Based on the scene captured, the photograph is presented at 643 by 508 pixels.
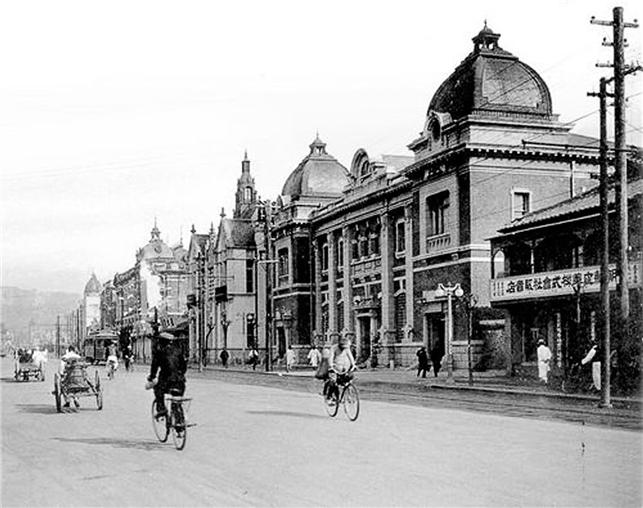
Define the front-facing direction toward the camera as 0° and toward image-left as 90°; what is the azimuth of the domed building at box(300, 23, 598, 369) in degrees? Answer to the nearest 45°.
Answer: approximately 45°

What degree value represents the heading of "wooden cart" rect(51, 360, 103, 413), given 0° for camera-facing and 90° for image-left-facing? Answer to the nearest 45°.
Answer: approximately 180°

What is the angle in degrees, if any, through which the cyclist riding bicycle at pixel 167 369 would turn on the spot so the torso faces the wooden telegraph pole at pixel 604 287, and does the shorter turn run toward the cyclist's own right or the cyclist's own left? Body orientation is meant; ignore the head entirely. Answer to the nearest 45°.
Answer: approximately 90° to the cyclist's own right

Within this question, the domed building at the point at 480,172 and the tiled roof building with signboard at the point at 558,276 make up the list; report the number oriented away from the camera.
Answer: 0

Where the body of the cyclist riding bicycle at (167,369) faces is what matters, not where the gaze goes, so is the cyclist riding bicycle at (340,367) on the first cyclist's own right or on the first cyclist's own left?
on the first cyclist's own right

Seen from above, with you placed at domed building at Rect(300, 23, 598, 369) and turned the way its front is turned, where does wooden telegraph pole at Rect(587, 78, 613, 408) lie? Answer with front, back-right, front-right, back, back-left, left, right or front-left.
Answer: front-left

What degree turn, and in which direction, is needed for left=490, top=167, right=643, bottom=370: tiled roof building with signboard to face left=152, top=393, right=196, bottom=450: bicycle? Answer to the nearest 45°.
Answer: approximately 45° to its left

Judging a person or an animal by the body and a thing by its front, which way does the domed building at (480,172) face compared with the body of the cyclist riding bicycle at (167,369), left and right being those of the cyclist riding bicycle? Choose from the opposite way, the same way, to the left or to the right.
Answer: to the left

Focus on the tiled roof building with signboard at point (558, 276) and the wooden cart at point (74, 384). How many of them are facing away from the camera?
1

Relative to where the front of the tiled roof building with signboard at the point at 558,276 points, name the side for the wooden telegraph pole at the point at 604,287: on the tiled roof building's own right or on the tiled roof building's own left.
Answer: on the tiled roof building's own left

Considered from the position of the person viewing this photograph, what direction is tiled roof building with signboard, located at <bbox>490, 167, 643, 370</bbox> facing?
facing the viewer and to the left of the viewer

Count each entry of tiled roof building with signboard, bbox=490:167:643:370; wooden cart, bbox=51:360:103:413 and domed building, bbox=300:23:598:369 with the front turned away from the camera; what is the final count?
1
